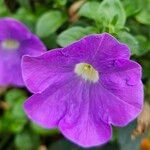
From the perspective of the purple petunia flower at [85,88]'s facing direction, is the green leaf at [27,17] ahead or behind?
behind

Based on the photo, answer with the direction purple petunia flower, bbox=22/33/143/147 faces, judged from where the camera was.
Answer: facing the viewer
